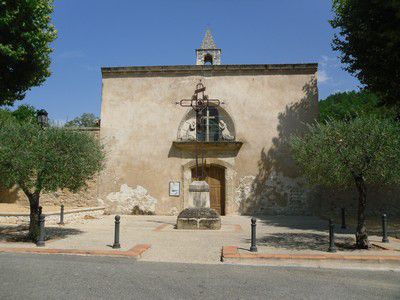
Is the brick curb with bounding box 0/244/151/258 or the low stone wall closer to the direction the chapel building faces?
the brick curb

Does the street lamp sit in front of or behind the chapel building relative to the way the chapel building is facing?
in front

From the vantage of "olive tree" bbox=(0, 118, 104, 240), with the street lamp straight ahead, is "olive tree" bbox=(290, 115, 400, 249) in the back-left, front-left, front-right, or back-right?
back-right

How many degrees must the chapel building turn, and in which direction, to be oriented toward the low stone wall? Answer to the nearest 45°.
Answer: approximately 45° to its right

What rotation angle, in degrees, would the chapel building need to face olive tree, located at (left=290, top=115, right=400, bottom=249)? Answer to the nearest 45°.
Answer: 0° — it already faces it

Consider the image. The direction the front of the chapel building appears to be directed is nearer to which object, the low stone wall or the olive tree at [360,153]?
the olive tree

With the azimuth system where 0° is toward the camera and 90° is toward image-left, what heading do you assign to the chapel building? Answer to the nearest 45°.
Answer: approximately 0°

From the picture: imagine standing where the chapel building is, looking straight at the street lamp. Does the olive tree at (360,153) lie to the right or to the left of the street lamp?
left

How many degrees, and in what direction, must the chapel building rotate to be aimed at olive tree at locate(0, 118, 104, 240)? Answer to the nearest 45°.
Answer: approximately 45° to its right

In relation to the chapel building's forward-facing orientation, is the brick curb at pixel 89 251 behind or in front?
in front
